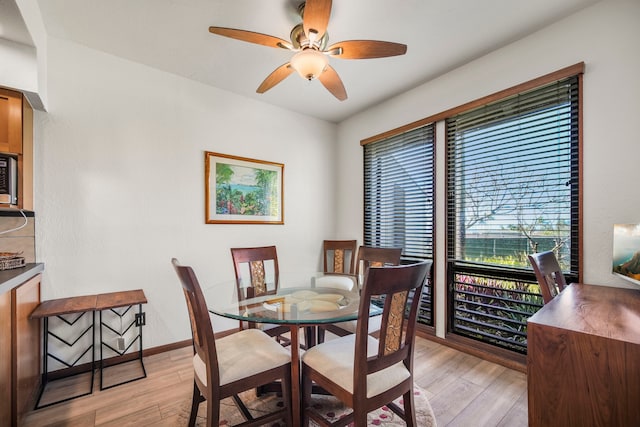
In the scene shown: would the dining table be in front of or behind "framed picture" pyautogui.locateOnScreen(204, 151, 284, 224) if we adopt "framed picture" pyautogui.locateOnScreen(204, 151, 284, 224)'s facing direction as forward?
in front

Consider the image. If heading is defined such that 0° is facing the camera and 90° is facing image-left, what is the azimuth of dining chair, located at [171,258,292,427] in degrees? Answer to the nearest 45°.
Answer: approximately 225°

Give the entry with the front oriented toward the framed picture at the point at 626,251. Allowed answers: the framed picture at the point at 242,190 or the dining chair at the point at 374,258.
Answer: the framed picture at the point at 242,190

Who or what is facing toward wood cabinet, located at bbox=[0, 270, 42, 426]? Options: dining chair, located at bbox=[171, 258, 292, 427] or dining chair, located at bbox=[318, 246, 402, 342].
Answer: dining chair, located at bbox=[318, 246, 402, 342]

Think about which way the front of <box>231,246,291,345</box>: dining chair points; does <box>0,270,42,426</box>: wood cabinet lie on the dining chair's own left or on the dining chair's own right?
on the dining chair's own right

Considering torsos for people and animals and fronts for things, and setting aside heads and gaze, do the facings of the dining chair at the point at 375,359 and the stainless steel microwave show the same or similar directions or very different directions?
very different directions

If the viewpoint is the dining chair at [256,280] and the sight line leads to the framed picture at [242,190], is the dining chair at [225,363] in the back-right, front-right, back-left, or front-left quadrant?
back-left

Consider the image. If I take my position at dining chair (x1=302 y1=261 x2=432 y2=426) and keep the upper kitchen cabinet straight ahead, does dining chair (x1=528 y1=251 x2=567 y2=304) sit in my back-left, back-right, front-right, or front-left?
back-right

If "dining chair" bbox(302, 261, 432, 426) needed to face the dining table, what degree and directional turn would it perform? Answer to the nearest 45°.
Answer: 0° — it already faces it

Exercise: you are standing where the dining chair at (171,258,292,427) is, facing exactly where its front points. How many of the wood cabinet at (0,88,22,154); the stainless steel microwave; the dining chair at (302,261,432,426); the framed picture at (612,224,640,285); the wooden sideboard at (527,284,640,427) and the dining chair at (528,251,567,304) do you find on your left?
2

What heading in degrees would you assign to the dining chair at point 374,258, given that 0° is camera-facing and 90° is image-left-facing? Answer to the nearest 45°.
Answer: approximately 45°
